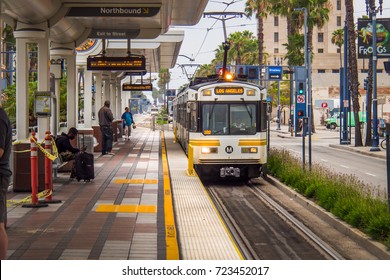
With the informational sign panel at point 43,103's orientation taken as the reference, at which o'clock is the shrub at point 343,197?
The shrub is roughly at 10 o'clock from the informational sign panel.

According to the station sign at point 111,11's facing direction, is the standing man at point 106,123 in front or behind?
behind

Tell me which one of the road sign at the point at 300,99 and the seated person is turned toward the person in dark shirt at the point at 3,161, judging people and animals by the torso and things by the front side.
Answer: the road sign

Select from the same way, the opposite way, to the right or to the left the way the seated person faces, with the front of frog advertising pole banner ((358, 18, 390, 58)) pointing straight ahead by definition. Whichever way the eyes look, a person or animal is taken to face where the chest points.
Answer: to the left

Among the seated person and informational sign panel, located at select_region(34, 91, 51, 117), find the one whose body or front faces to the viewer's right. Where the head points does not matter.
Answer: the seated person

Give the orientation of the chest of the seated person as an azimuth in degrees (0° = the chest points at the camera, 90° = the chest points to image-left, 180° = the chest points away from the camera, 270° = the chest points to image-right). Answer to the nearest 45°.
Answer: approximately 270°

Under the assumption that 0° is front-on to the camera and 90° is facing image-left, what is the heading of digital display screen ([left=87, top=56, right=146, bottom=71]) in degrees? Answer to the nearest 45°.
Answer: approximately 0°

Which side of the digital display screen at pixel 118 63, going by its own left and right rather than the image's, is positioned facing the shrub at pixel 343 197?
left

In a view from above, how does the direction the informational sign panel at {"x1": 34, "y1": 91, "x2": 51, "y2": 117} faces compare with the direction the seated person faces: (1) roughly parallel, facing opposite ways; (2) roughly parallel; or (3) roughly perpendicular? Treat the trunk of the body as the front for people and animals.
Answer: roughly perpendicular
